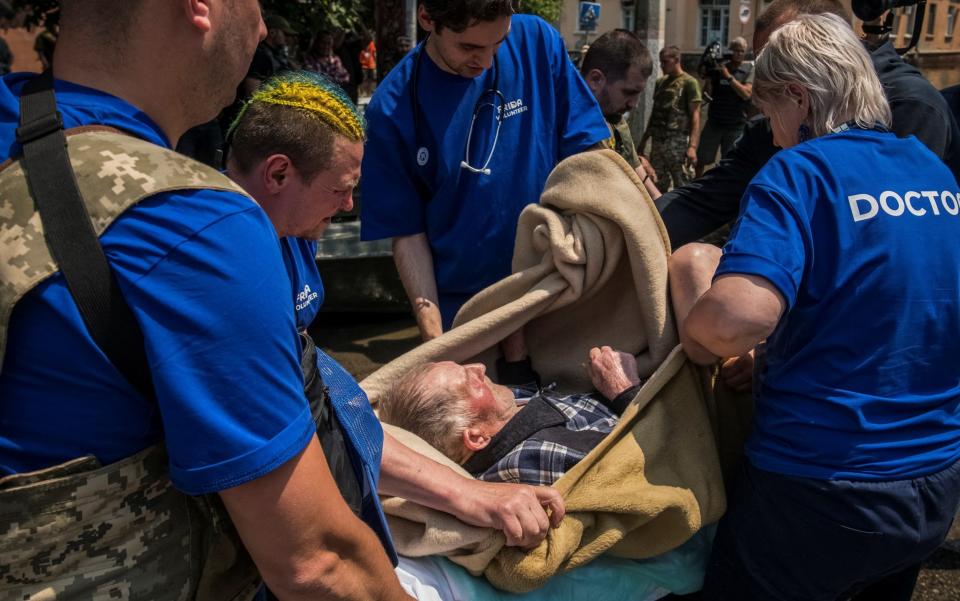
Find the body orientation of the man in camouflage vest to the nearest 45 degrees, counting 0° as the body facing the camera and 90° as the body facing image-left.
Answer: approximately 225°

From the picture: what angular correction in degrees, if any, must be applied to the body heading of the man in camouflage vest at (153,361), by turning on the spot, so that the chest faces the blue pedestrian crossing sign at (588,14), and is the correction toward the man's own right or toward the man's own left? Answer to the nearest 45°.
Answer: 0° — they already face it

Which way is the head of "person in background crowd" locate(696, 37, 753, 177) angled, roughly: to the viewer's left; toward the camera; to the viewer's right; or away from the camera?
toward the camera

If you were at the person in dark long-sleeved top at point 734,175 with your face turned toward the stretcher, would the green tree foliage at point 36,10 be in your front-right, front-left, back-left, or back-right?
back-right

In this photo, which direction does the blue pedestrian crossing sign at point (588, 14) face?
toward the camera

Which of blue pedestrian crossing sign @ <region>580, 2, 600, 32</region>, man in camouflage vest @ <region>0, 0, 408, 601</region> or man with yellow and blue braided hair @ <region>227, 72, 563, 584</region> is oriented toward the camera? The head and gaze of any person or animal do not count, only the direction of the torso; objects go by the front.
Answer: the blue pedestrian crossing sign

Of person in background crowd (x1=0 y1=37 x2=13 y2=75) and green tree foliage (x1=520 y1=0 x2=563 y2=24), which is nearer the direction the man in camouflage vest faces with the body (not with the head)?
the green tree foliage

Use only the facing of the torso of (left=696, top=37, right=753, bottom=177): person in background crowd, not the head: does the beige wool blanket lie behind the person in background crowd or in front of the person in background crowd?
in front

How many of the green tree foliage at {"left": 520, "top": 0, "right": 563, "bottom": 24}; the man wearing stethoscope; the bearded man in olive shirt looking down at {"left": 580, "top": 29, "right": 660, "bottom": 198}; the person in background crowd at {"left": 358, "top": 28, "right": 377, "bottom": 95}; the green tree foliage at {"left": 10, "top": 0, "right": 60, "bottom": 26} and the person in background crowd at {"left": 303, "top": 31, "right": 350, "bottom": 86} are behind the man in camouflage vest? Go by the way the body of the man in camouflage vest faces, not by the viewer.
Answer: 0

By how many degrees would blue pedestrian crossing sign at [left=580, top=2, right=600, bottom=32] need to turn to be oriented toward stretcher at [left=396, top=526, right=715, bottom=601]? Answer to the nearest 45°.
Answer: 0° — it already faces it

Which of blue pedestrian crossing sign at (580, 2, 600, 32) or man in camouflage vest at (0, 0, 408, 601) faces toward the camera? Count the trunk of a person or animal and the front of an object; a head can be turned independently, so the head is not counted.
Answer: the blue pedestrian crossing sign

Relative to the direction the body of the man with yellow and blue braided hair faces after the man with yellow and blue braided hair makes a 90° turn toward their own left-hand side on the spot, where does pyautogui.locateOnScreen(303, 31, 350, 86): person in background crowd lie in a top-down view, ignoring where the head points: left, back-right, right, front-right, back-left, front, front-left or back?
front

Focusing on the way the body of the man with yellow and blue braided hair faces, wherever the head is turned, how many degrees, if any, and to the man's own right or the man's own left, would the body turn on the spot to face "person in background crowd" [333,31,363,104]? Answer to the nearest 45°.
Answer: approximately 90° to the man's own left

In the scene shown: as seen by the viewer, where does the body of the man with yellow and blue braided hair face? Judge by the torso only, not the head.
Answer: to the viewer's right

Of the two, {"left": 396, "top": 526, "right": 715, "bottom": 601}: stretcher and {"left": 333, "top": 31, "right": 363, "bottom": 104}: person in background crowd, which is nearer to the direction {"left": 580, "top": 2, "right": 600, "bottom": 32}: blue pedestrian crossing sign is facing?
the stretcher

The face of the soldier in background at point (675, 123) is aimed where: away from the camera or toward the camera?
toward the camera
